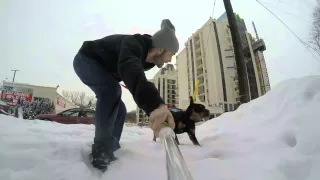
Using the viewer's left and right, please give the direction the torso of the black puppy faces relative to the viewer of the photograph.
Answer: facing to the right of the viewer

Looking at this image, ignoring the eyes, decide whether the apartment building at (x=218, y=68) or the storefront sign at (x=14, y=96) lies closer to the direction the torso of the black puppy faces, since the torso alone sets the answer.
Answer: the apartment building

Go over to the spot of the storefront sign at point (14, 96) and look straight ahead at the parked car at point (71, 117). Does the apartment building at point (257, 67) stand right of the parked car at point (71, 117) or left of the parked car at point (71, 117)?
left

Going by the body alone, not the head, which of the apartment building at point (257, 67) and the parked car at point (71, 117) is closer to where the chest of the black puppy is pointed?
the apartment building

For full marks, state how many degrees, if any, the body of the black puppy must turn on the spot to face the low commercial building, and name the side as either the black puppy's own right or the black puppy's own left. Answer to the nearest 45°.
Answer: approximately 135° to the black puppy's own left

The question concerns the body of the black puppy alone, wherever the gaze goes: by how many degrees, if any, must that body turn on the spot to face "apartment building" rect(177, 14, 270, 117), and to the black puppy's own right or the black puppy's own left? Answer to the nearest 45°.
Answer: approximately 90° to the black puppy's own left

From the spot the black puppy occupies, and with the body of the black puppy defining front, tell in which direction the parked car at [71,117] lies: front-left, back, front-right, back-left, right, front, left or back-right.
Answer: back-left

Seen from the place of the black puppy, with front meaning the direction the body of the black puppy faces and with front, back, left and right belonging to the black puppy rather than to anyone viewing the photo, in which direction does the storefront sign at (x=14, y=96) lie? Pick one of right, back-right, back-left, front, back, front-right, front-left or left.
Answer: back-left

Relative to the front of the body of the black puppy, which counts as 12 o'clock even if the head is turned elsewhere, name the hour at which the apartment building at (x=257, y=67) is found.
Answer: The apartment building is roughly at 10 o'clock from the black puppy.

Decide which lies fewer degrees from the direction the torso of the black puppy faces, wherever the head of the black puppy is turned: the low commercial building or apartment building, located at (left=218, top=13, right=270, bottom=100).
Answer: the apartment building

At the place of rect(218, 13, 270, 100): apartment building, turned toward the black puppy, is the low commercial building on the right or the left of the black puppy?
right

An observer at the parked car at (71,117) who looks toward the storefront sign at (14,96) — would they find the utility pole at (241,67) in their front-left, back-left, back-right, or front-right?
back-right
